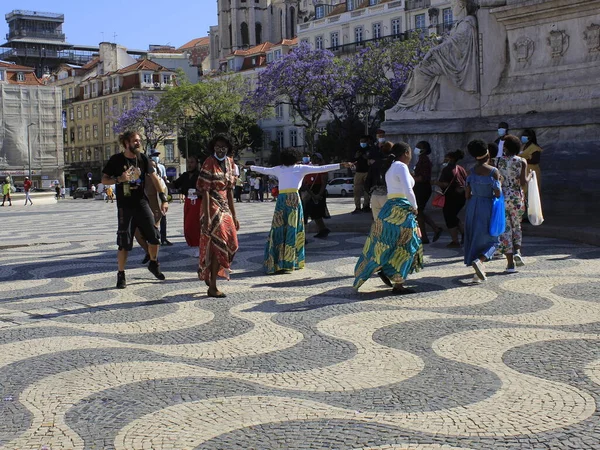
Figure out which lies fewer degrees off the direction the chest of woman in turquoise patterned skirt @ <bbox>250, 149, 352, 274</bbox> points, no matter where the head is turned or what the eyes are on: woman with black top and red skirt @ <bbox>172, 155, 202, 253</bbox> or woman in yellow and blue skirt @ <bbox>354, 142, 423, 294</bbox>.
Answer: the woman with black top and red skirt

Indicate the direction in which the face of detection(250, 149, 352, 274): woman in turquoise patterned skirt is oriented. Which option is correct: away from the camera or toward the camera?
away from the camera

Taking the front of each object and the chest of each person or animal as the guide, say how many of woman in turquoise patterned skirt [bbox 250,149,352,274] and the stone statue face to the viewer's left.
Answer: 1

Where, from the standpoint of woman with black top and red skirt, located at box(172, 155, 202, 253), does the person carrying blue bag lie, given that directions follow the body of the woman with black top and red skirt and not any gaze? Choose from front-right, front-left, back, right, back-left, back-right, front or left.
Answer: front-left

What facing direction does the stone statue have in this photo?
to the viewer's left

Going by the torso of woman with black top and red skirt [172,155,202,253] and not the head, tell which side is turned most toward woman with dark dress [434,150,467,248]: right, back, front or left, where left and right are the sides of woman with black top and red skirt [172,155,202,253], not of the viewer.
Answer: left

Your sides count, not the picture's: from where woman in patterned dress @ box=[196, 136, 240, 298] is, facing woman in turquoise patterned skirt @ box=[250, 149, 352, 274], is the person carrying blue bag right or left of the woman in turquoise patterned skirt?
right
